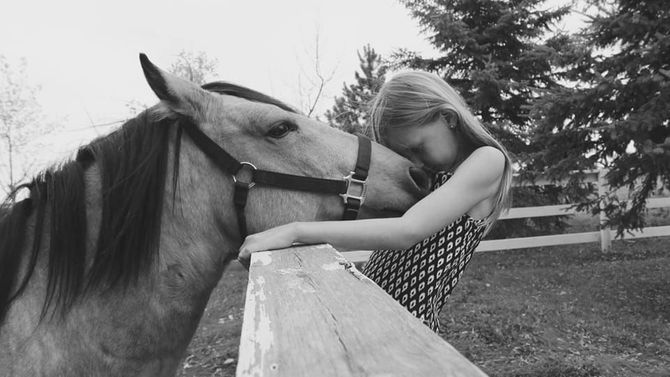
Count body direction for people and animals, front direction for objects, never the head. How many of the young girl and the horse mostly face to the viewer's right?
1

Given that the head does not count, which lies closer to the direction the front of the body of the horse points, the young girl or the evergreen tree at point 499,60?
the young girl

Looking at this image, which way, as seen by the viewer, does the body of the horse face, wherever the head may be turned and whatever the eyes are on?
to the viewer's right

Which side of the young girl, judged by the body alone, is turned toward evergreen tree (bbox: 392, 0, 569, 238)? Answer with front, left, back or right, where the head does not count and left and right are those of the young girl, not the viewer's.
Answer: right

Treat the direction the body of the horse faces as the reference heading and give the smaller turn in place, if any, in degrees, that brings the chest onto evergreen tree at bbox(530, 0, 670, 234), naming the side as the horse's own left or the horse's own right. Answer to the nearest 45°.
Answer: approximately 45° to the horse's own left

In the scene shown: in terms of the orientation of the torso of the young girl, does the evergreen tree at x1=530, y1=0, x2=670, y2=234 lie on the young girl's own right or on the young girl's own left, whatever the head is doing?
on the young girl's own right

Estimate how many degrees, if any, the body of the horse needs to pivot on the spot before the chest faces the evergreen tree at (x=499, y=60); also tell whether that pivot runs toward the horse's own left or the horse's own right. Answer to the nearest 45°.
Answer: approximately 45° to the horse's own left

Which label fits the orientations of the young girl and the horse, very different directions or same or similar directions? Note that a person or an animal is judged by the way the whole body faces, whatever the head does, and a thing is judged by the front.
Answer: very different directions

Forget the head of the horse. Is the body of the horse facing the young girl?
yes

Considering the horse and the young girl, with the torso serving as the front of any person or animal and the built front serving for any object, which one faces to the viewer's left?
the young girl

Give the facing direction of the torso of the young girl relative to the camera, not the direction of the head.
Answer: to the viewer's left
